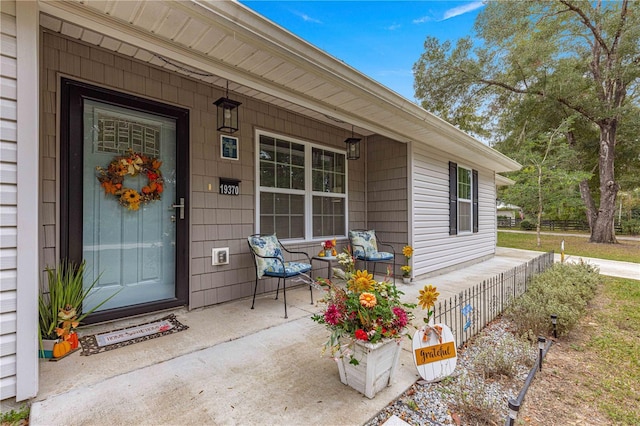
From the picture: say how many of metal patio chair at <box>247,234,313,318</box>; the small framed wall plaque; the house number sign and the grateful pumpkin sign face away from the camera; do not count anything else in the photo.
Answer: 0

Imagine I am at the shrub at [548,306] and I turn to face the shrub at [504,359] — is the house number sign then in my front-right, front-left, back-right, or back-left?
front-right

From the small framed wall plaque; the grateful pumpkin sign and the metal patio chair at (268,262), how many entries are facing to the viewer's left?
0

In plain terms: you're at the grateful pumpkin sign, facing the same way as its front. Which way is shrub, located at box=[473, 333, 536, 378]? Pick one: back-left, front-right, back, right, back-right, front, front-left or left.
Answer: back-left

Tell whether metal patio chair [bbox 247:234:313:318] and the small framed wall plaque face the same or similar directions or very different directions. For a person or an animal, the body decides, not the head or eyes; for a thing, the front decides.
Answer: same or similar directions

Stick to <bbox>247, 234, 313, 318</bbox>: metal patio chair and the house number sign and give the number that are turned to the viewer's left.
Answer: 0

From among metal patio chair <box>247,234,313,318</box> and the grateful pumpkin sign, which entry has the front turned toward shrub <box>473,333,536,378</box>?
the metal patio chair

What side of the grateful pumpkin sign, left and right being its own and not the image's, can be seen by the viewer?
front

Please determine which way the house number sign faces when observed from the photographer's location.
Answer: facing the viewer and to the right of the viewer

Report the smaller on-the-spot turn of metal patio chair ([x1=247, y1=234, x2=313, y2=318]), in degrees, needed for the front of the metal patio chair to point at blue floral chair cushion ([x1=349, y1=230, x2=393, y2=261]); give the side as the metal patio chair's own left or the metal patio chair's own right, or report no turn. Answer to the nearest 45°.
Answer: approximately 90° to the metal patio chair's own left

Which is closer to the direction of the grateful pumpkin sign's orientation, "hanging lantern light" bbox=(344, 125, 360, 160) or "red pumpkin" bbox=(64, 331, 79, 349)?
the red pumpkin

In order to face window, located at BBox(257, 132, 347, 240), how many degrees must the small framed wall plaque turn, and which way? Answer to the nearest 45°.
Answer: approximately 90° to its left

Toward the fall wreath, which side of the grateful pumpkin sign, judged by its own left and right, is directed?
right

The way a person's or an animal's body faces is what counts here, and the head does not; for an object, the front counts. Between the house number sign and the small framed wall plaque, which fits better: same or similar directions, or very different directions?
same or similar directions

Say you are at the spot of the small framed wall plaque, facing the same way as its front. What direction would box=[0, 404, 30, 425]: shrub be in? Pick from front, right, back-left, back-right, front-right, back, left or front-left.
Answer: right
